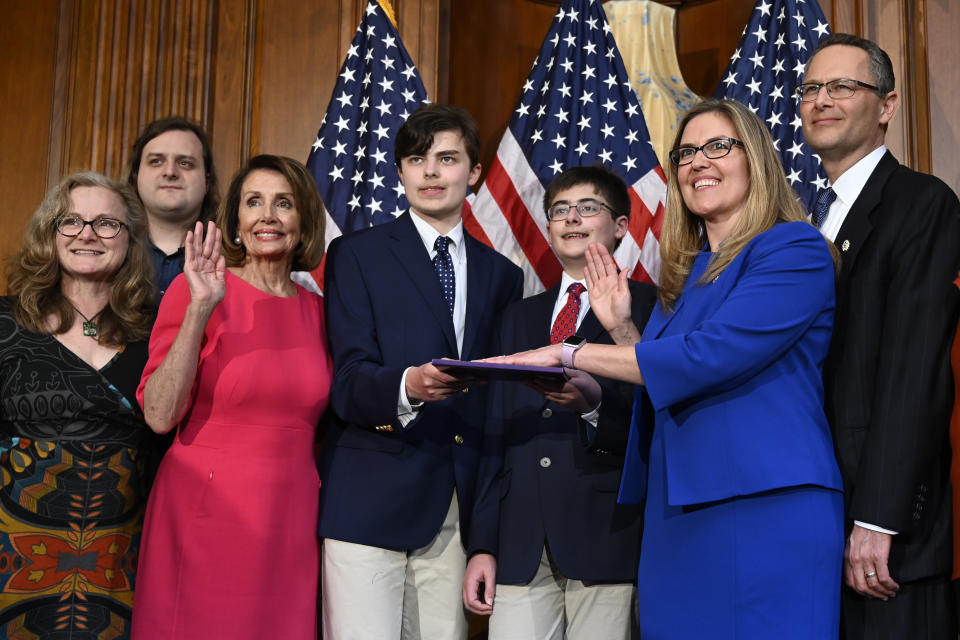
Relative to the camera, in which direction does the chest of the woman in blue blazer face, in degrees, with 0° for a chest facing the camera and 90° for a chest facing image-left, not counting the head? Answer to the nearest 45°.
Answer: approximately 45°

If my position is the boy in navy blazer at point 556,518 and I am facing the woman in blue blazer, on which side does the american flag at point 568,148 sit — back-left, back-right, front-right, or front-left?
back-left

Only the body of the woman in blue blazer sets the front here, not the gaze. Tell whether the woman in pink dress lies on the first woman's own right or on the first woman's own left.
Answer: on the first woman's own right

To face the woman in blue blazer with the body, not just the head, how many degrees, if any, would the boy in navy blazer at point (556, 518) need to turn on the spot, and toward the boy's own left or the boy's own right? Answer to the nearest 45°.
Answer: approximately 45° to the boy's own left
